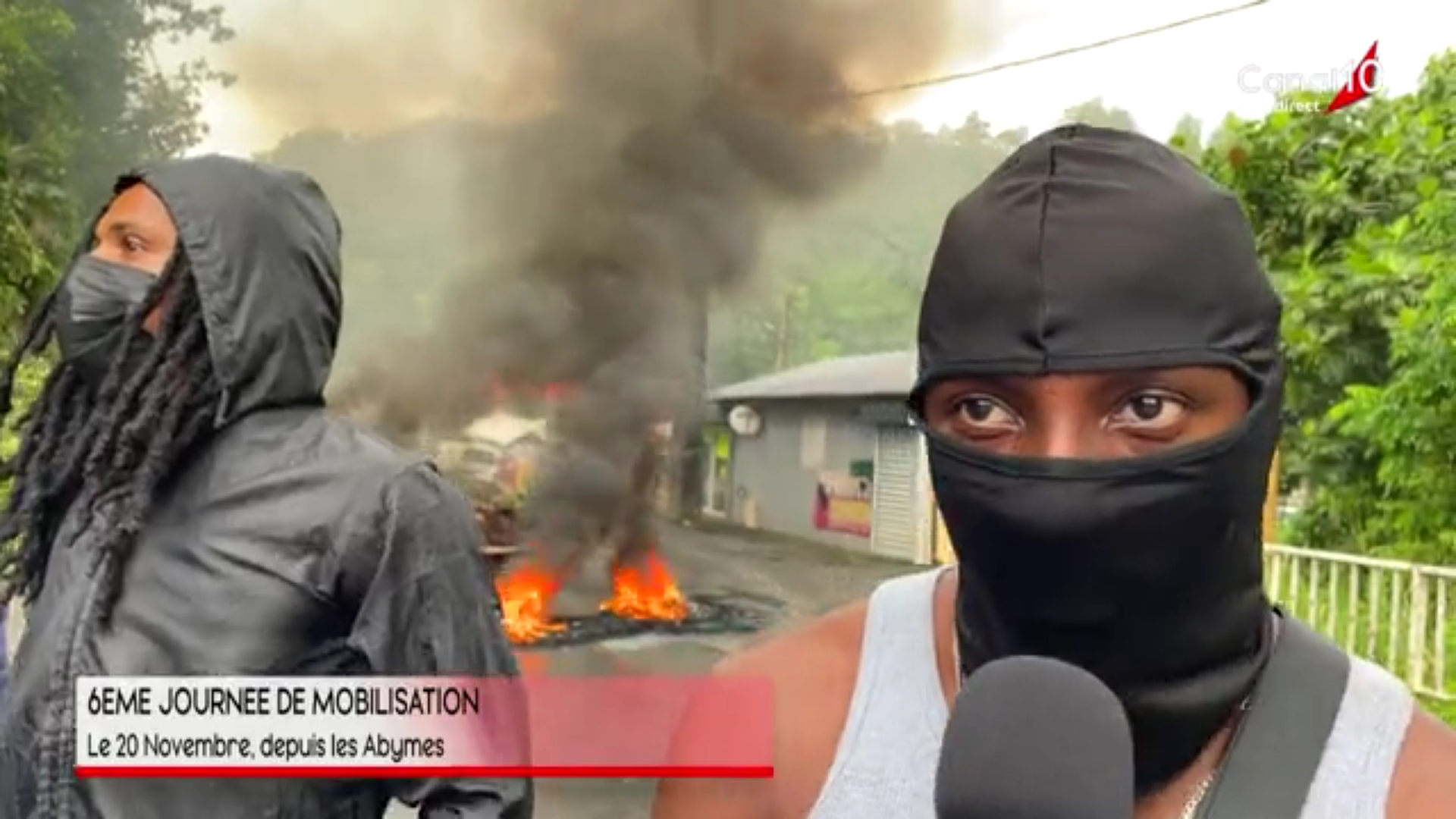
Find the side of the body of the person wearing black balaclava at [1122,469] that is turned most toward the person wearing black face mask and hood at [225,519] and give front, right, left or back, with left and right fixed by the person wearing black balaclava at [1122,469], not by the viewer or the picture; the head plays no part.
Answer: right

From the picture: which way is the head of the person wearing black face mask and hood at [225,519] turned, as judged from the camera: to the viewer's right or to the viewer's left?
to the viewer's left

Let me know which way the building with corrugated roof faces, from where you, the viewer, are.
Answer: facing the viewer and to the left of the viewer

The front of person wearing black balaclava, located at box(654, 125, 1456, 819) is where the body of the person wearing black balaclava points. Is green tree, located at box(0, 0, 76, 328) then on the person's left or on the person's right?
on the person's right

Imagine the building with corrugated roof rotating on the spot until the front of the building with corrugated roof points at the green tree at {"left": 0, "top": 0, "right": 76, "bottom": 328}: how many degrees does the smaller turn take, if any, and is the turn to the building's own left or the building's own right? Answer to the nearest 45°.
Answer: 0° — it already faces it

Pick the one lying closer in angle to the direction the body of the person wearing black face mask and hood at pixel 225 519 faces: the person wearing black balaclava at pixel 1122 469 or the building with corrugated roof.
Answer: the person wearing black balaclava

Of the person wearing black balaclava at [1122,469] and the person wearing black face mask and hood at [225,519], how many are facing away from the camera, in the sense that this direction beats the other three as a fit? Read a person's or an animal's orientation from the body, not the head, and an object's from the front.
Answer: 0

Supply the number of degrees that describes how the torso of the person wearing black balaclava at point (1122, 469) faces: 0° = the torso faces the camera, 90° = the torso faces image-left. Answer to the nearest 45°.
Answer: approximately 0°

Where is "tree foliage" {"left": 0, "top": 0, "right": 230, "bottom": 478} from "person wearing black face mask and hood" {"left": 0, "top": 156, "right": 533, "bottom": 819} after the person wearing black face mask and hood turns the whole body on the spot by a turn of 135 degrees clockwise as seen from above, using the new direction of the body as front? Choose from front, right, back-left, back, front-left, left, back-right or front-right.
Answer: front

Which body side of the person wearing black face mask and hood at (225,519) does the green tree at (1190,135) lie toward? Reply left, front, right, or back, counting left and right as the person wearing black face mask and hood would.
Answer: back
